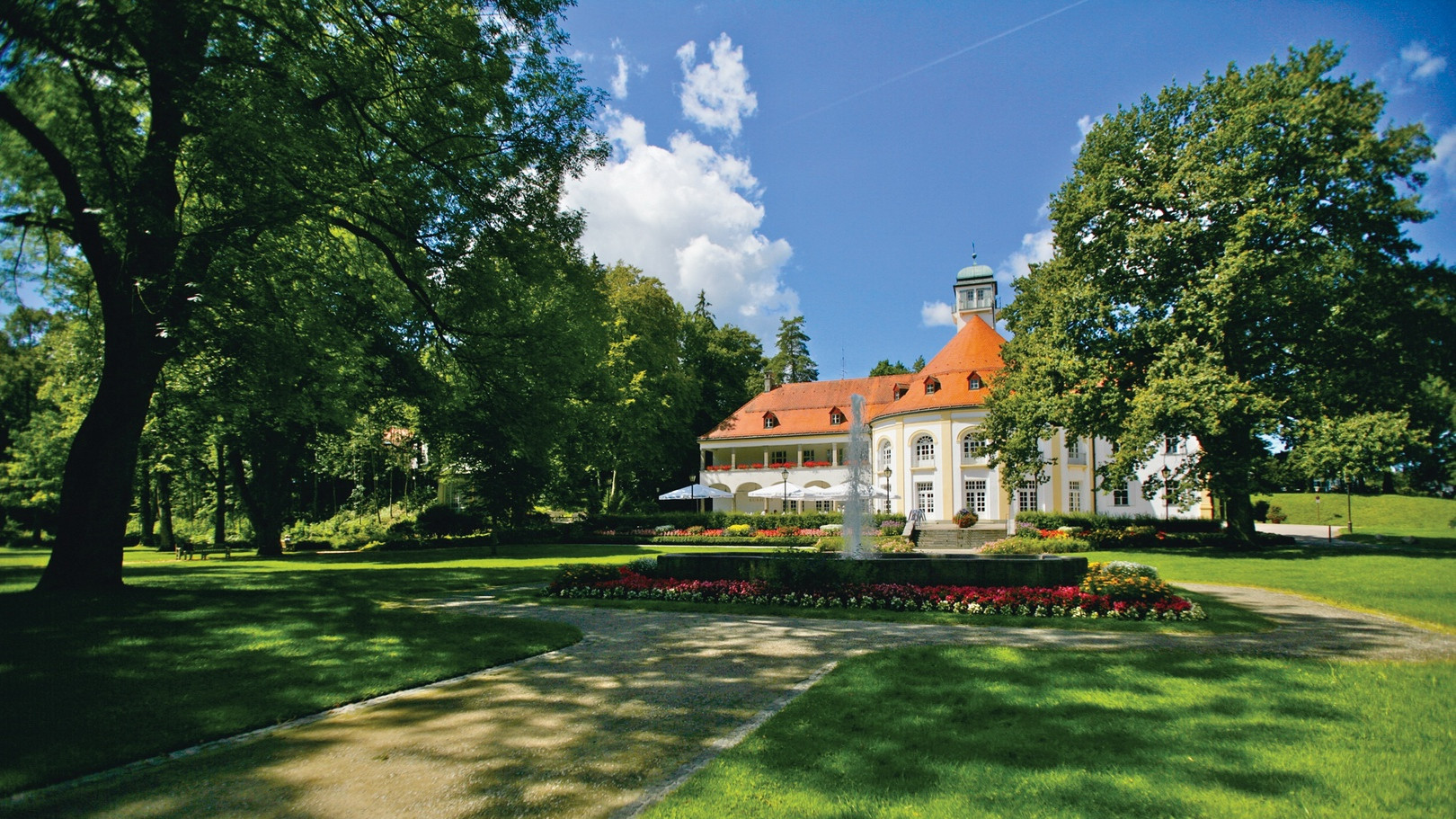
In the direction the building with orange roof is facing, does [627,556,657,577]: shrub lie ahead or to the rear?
ahead

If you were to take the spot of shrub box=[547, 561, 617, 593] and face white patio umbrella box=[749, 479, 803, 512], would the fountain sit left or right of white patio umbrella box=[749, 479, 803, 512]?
right

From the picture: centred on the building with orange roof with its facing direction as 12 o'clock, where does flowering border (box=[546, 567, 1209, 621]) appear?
The flowering border is roughly at 12 o'clock from the building with orange roof.

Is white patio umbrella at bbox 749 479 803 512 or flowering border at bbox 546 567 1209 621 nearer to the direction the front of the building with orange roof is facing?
the flowering border

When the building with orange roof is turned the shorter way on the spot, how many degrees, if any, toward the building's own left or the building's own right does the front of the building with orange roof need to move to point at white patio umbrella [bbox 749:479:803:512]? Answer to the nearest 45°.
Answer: approximately 45° to the building's own right

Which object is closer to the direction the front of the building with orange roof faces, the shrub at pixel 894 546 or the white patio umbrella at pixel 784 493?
the shrub

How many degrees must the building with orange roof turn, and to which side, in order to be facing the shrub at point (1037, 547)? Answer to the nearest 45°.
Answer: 0° — it already faces it

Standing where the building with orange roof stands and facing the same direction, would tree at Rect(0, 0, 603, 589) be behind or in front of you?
in front

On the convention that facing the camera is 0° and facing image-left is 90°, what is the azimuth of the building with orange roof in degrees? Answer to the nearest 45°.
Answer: approximately 0°

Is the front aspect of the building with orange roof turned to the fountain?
yes
